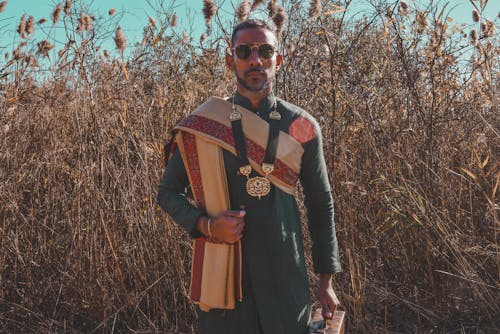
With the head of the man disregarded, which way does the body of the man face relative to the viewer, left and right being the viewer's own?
facing the viewer
